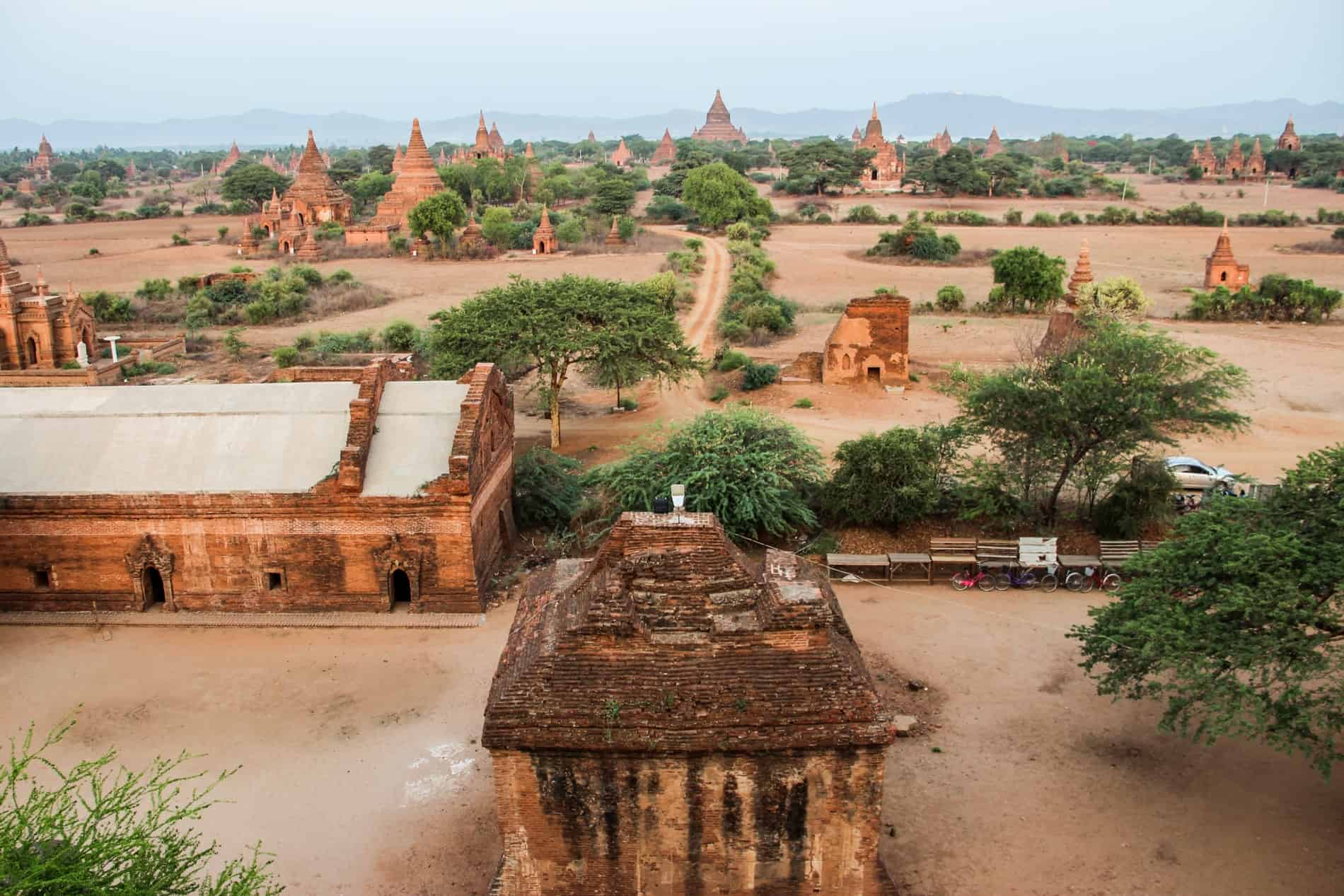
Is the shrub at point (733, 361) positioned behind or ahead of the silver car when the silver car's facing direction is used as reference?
behind

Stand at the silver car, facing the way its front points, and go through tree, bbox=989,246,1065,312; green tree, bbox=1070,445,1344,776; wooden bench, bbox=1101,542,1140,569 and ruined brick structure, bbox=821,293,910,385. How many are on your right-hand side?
2

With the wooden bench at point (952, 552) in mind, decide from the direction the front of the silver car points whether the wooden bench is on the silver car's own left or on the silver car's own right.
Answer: on the silver car's own right

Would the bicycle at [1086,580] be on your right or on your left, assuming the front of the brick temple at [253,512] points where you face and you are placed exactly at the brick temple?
on your left

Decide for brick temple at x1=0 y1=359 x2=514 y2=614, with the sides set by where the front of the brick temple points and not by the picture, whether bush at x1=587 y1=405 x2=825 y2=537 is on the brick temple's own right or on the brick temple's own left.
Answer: on the brick temple's own left

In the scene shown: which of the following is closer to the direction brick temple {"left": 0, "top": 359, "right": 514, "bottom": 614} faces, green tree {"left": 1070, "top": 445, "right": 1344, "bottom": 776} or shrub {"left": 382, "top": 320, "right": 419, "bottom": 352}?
the green tree

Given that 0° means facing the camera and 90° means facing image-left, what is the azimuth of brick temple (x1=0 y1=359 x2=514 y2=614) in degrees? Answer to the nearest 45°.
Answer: approximately 0°

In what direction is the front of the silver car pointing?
to the viewer's right

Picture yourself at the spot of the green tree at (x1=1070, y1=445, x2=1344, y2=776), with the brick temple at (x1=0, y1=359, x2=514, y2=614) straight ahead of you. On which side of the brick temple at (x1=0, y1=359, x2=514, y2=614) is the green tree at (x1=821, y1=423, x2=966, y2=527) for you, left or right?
right

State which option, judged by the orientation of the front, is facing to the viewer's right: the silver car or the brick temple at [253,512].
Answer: the silver car

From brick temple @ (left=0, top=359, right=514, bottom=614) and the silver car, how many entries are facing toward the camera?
1

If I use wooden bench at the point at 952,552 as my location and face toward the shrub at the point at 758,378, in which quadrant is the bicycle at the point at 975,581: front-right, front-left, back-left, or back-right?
back-right

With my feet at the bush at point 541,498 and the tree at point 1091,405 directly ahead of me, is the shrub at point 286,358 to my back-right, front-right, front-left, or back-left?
back-left

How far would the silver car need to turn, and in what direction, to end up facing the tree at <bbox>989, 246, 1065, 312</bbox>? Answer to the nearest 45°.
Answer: approximately 90° to its left
